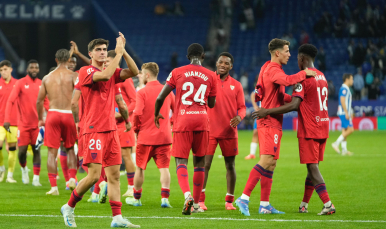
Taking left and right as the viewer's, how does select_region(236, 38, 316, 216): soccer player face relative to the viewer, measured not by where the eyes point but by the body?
facing to the right of the viewer

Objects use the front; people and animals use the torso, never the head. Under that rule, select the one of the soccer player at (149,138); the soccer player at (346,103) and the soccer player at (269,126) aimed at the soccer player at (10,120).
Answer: the soccer player at (149,138)

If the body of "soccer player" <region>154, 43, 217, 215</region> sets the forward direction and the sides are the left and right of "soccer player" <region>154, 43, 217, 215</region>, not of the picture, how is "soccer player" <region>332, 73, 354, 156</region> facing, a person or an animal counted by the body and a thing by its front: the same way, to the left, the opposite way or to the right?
to the right

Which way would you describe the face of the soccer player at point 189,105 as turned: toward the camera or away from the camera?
away from the camera

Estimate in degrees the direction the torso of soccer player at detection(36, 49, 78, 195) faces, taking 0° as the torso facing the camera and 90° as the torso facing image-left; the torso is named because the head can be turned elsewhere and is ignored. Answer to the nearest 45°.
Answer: approximately 180°

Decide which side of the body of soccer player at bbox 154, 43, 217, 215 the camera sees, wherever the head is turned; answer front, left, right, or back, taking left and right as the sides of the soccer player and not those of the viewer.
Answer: back
